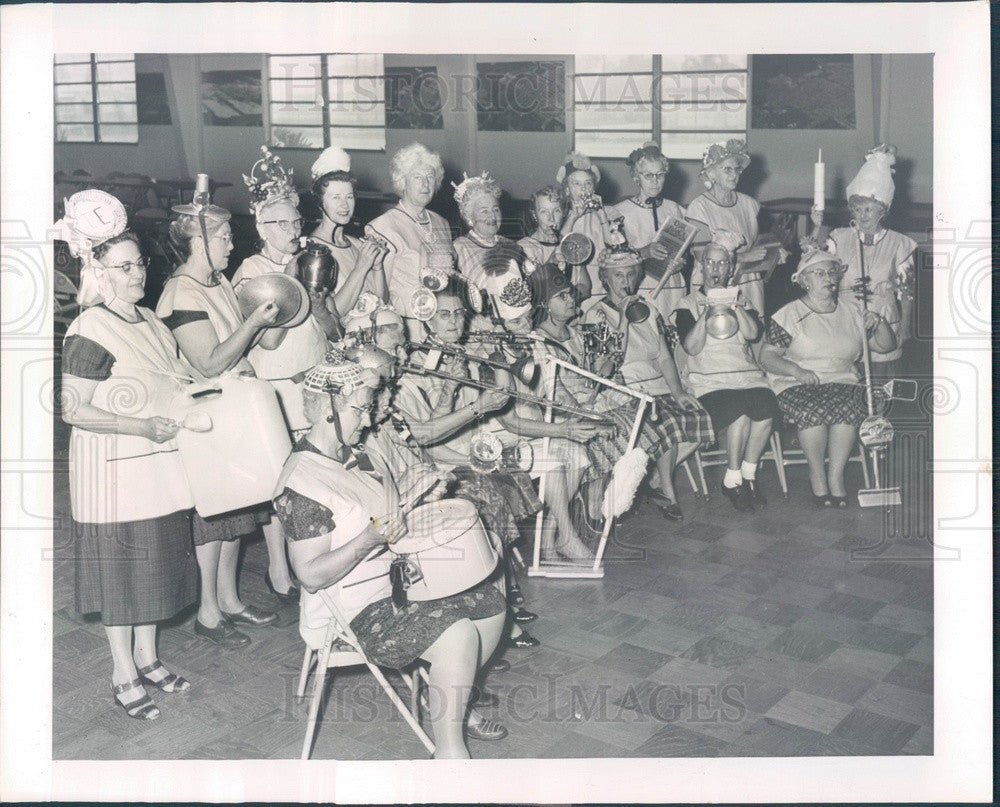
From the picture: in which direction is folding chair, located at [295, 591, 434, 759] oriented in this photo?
to the viewer's right

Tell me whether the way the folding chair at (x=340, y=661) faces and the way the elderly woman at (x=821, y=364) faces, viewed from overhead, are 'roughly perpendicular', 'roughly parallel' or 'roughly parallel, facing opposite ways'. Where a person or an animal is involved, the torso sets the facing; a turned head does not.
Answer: roughly perpendicular

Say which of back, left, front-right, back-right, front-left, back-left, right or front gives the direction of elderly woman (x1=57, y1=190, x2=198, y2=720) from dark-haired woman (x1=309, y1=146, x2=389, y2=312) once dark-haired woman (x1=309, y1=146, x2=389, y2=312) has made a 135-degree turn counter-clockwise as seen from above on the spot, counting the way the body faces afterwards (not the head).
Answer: back-left

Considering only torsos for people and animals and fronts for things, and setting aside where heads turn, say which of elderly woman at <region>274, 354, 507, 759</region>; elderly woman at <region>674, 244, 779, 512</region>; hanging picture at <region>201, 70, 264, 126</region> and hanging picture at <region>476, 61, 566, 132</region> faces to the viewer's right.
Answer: elderly woman at <region>274, 354, 507, 759</region>

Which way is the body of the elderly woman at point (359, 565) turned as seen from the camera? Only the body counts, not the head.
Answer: to the viewer's right

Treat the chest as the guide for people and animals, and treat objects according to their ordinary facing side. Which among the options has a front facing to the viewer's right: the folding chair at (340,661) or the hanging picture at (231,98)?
the folding chair

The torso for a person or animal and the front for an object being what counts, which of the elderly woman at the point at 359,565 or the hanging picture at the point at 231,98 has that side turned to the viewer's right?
the elderly woman
